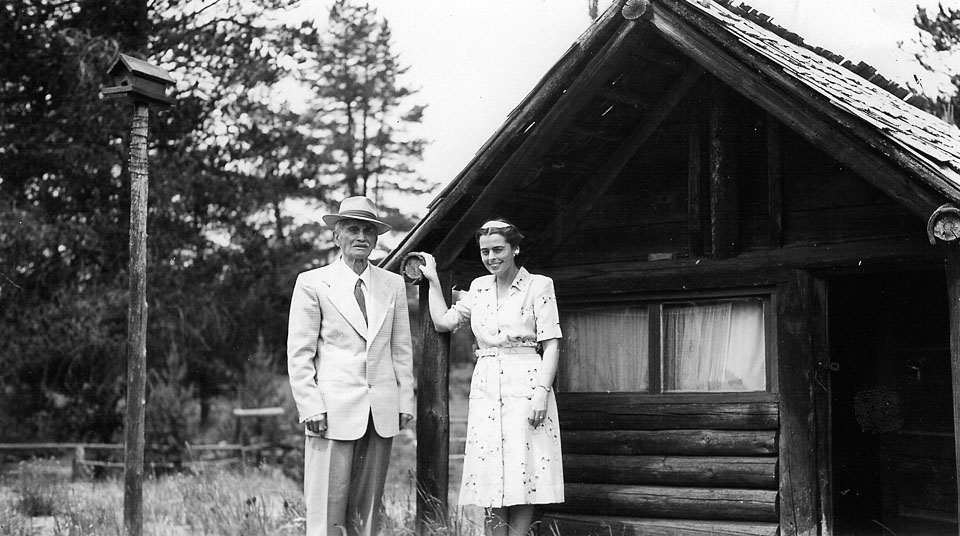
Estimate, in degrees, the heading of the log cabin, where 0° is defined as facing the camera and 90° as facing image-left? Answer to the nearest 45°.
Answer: approximately 45°

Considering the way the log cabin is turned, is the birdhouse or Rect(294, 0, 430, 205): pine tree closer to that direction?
the birdhouse

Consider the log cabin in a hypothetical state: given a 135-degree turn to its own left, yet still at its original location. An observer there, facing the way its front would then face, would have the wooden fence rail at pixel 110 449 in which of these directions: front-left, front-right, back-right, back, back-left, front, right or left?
back-left

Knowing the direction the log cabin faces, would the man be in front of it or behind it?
in front

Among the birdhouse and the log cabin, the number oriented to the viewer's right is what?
0

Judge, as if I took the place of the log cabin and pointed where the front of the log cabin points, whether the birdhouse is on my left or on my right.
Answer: on my right

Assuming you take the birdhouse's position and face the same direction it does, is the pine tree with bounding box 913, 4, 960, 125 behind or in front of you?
behind

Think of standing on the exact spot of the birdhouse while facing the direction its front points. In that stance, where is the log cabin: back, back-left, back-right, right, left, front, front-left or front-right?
left

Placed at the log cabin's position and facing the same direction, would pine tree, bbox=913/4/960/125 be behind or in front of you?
behind
